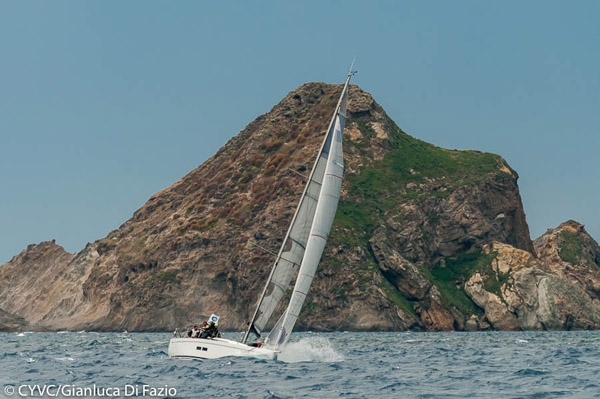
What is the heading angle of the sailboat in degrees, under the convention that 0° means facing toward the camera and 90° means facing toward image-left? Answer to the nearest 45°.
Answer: approximately 315°
